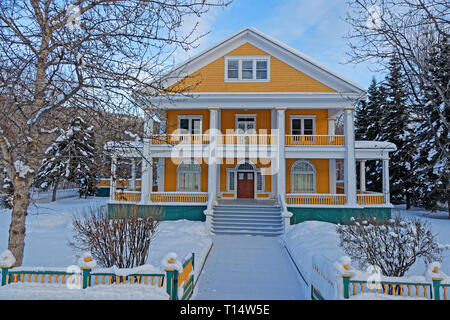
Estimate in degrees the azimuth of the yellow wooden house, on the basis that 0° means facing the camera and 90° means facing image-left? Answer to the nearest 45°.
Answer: approximately 0°

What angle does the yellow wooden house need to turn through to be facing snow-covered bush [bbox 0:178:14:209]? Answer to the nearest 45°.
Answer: approximately 45° to its right

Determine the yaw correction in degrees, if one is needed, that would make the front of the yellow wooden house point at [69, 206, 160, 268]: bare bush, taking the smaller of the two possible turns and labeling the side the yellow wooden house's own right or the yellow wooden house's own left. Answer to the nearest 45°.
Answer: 0° — it already faces it

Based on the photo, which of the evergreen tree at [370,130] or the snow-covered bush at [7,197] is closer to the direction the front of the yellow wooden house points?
the snow-covered bush

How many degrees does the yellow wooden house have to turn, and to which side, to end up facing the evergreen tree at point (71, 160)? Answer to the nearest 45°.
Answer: approximately 45° to its right

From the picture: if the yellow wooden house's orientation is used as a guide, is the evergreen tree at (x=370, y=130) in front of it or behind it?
behind

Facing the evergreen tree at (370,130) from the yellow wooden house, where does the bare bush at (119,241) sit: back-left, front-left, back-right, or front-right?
back-right

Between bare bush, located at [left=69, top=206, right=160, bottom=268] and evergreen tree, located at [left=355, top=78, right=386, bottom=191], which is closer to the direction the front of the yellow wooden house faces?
the bare bush
